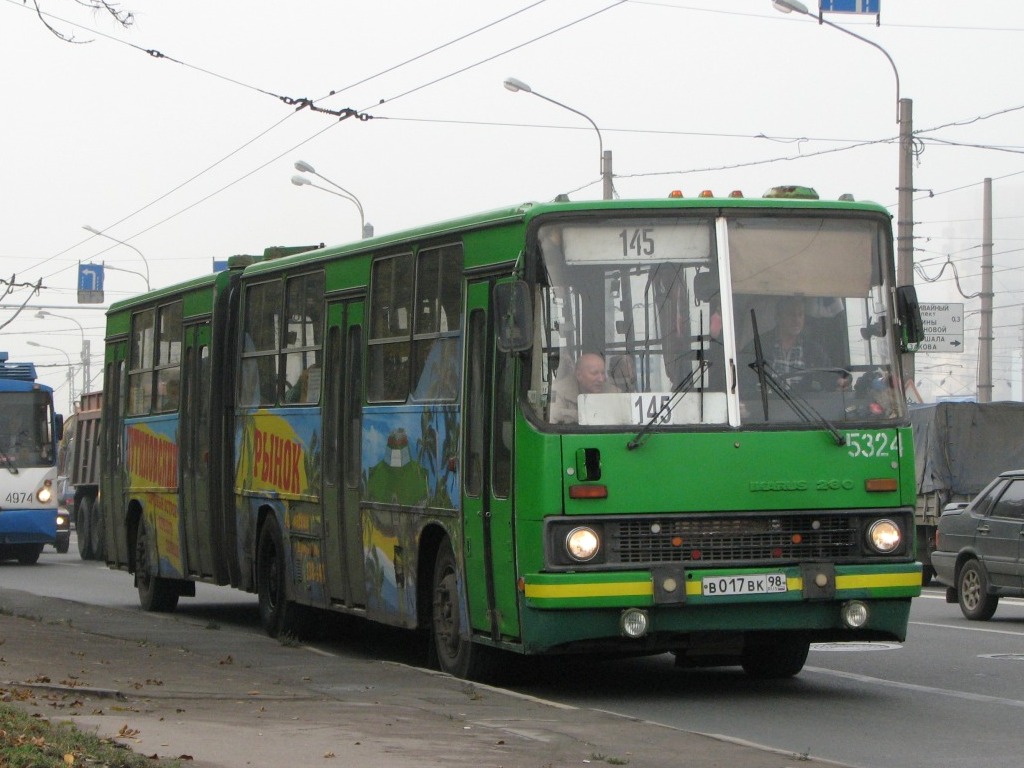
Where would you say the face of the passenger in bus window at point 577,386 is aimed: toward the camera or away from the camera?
toward the camera

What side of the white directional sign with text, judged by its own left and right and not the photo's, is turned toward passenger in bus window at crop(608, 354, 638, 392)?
front

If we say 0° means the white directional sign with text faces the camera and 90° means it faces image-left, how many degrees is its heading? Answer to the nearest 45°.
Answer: approximately 0°

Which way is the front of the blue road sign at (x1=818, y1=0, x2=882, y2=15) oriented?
toward the camera

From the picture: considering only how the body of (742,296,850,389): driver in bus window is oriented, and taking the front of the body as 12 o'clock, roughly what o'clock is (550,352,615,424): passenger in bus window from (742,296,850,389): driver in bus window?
(550,352,615,424): passenger in bus window is roughly at 4 o'clock from (742,296,850,389): driver in bus window.

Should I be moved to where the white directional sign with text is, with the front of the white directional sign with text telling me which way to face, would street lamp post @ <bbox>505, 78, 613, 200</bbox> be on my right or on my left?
on my right

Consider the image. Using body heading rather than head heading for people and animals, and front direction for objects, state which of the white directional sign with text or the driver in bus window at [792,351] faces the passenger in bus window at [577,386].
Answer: the white directional sign with text

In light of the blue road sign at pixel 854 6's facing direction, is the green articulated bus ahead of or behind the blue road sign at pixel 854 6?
ahead

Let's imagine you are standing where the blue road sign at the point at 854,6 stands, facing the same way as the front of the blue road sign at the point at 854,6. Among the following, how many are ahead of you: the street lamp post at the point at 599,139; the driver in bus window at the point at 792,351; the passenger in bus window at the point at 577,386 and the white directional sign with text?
2

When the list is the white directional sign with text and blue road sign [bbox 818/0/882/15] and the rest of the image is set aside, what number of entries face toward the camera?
2

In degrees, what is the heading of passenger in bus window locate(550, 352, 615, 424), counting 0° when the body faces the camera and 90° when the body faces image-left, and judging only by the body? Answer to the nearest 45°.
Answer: approximately 315°

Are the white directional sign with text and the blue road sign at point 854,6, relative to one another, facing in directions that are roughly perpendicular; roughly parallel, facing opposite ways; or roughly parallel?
roughly parallel

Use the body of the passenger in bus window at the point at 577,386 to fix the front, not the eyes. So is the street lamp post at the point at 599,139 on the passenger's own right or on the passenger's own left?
on the passenger's own left
